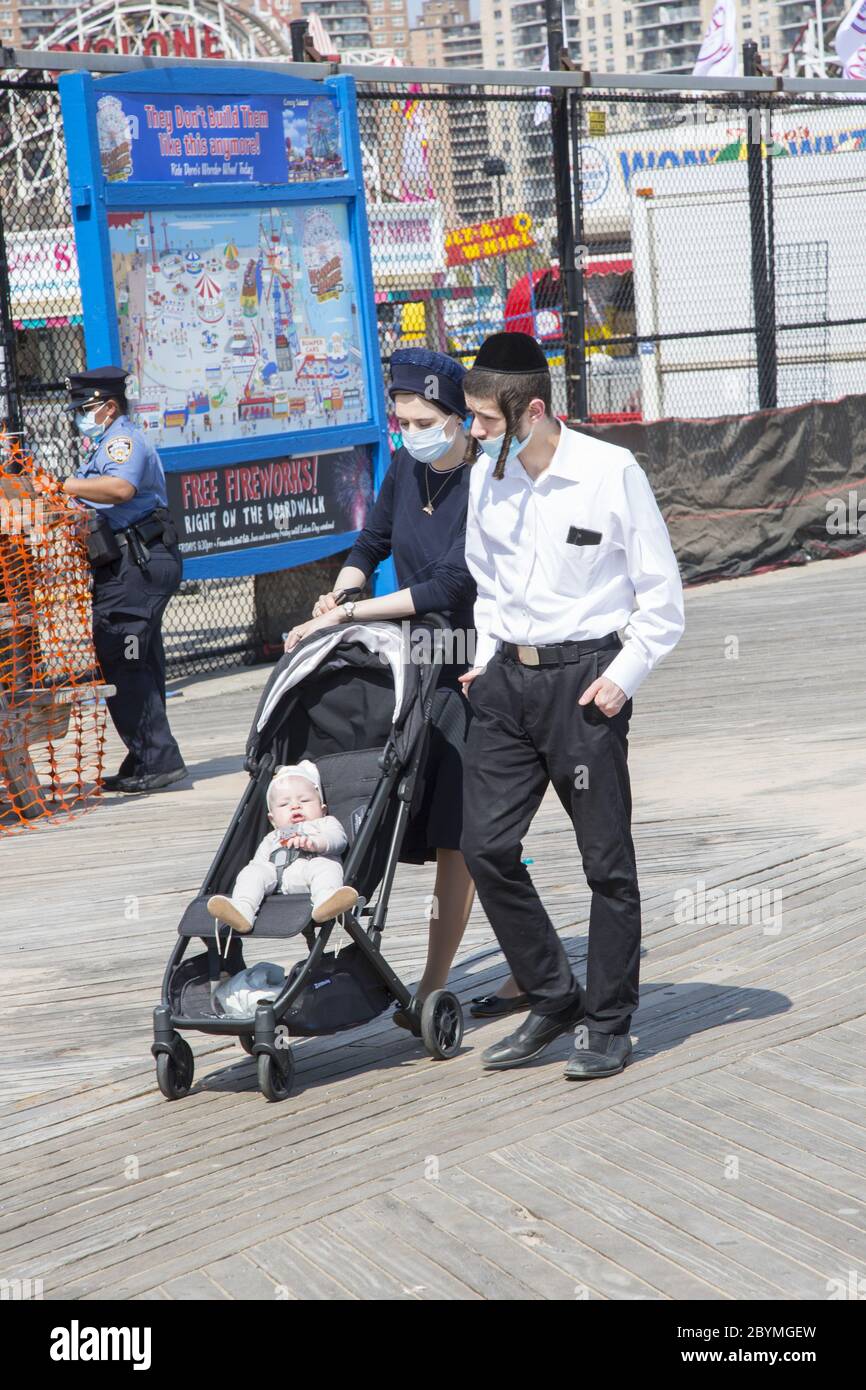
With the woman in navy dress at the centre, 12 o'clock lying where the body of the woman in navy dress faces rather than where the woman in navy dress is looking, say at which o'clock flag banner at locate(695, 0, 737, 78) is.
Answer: The flag banner is roughly at 5 o'clock from the woman in navy dress.

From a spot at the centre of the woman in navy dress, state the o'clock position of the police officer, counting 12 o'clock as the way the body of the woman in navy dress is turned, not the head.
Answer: The police officer is roughly at 4 o'clock from the woman in navy dress.

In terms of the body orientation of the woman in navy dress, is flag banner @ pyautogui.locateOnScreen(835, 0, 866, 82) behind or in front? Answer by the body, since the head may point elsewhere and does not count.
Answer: behind

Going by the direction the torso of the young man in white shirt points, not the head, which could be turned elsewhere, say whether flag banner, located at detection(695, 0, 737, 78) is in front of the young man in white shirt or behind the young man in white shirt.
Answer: behind

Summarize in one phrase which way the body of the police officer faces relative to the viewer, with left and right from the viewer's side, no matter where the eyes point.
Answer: facing to the left of the viewer

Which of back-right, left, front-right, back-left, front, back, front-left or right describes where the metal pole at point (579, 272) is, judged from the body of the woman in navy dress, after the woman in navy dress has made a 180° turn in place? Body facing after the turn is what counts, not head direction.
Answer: front-left

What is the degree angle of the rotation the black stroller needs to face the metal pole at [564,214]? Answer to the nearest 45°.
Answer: approximately 135° to its right

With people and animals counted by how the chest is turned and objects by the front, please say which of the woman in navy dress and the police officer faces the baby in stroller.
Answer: the woman in navy dress

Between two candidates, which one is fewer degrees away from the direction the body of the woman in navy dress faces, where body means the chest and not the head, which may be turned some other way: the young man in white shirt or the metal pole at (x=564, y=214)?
the young man in white shirt

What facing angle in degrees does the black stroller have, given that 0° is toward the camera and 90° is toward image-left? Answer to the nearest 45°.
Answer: approximately 45°

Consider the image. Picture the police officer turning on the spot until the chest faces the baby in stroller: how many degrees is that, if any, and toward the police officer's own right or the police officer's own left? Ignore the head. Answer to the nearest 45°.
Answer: approximately 90° to the police officer's own left

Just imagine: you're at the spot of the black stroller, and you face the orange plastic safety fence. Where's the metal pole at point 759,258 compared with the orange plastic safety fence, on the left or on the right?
right

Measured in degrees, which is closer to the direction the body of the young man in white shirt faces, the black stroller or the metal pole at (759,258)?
the black stroller
